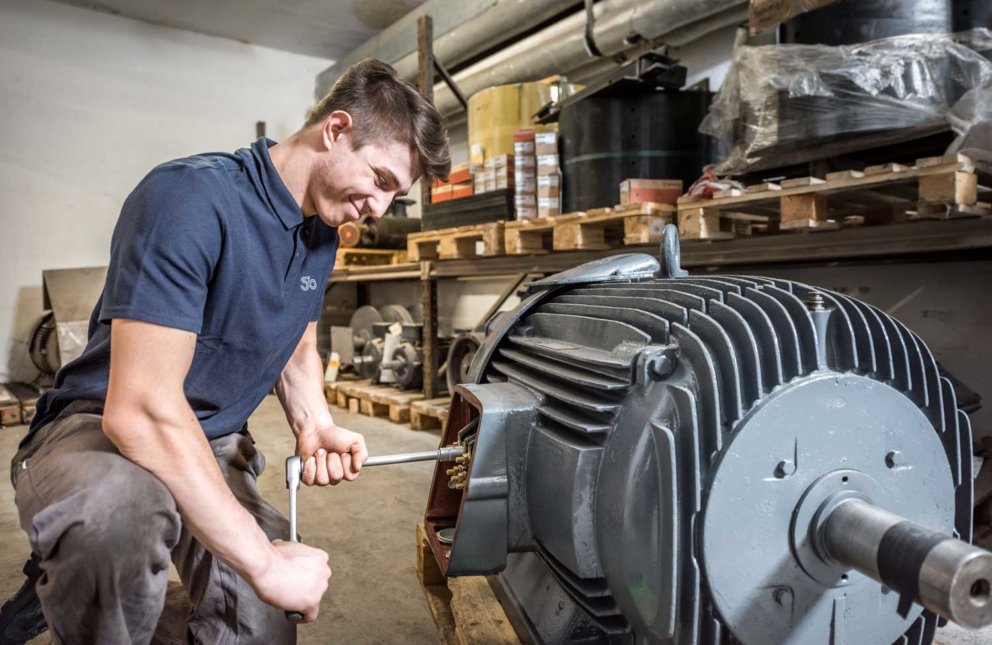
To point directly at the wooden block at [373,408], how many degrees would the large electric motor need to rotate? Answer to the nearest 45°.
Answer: approximately 180°

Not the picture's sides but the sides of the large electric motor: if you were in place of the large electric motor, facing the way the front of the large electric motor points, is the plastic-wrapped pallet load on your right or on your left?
on your left

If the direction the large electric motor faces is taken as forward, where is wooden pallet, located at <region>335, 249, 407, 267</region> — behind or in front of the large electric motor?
behind

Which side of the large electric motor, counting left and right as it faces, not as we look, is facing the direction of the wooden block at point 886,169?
left

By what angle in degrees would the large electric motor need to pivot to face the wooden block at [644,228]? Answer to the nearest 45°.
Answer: approximately 135° to its left

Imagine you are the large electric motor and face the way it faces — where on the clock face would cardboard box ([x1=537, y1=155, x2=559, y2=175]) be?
The cardboard box is roughly at 7 o'clock from the large electric motor.

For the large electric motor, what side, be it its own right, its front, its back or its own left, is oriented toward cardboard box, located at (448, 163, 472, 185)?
back

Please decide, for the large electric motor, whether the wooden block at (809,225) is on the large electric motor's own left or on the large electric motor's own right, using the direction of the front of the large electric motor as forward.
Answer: on the large electric motor's own left

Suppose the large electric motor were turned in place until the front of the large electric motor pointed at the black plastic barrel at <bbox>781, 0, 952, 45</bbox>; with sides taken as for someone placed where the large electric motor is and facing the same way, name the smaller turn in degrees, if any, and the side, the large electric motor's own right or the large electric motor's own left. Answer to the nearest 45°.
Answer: approximately 135° to the large electric motor's own left

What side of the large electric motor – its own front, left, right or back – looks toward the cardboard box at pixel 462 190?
back

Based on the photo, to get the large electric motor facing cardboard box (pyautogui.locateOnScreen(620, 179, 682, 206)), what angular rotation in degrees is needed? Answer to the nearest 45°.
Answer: approximately 135° to its left

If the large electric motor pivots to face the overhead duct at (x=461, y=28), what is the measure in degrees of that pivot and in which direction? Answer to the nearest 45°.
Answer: approximately 180°

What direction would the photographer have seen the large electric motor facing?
facing the viewer and to the right of the viewer

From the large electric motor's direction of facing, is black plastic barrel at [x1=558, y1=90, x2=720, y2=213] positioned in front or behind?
behind

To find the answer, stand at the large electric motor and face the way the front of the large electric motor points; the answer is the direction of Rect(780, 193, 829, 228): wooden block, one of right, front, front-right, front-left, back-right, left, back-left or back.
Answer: back-left

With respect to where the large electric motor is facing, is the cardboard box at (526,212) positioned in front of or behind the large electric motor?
behind

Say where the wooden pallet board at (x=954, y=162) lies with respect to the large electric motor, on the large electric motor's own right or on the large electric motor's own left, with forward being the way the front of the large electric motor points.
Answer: on the large electric motor's own left
